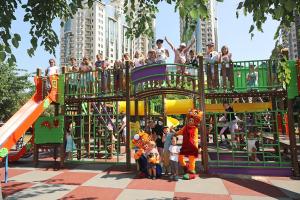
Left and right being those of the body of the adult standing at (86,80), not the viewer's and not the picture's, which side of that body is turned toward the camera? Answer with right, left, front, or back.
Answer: front

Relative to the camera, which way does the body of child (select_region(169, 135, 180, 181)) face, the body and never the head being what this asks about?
toward the camera

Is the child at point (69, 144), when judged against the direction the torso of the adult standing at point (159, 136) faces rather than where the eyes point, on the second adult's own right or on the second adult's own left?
on the second adult's own right

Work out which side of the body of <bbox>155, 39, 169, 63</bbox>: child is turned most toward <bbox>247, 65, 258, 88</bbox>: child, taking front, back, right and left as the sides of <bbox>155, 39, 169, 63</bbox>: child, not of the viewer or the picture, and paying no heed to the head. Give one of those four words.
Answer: left

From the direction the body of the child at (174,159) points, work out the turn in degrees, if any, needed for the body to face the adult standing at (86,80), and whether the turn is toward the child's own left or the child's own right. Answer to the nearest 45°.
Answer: approximately 135° to the child's own right

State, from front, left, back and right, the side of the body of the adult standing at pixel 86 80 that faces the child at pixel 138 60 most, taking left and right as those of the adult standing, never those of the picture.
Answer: left

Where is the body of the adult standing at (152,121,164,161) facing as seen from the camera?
toward the camera

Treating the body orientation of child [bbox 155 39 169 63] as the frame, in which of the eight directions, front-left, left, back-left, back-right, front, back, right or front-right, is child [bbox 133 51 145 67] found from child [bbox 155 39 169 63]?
back-right

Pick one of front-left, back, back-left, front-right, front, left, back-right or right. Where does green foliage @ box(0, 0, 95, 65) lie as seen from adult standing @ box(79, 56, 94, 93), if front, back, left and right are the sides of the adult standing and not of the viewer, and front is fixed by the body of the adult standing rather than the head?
front
